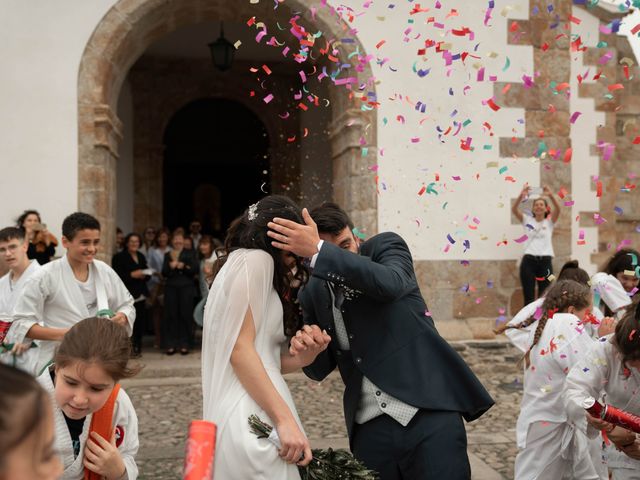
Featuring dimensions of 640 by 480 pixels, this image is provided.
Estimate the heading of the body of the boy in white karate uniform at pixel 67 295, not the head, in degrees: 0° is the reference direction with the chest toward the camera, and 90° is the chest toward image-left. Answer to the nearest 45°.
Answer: approximately 315°

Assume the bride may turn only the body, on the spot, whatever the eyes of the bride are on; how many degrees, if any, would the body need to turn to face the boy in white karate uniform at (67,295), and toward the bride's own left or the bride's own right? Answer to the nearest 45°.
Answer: approximately 135° to the bride's own left

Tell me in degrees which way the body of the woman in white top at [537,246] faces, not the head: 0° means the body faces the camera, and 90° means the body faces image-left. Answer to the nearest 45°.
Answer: approximately 0°

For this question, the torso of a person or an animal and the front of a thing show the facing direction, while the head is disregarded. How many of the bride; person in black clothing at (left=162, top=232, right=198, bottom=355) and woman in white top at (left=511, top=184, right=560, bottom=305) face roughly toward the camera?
2

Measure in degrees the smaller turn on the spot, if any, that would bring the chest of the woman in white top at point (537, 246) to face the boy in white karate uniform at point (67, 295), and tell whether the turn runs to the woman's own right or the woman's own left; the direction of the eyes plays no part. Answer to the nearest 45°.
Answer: approximately 45° to the woman's own right

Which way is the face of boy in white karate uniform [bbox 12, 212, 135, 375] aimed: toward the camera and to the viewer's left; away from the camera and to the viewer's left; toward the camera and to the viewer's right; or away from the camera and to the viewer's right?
toward the camera and to the viewer's right

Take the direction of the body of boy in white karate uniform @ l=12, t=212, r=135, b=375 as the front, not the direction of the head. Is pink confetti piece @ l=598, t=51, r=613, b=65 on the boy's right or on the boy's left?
on the boy's left

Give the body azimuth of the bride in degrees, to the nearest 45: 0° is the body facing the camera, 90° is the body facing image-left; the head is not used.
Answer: approximately 270°

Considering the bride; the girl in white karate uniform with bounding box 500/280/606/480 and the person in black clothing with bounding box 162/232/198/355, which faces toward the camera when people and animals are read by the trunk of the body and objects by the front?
the person in black clothing

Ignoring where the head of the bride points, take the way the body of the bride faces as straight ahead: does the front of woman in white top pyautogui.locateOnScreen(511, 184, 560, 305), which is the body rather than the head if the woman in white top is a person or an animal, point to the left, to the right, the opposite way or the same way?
to the right

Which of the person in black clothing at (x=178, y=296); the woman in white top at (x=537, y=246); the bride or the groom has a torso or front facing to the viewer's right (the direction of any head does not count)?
the bride
